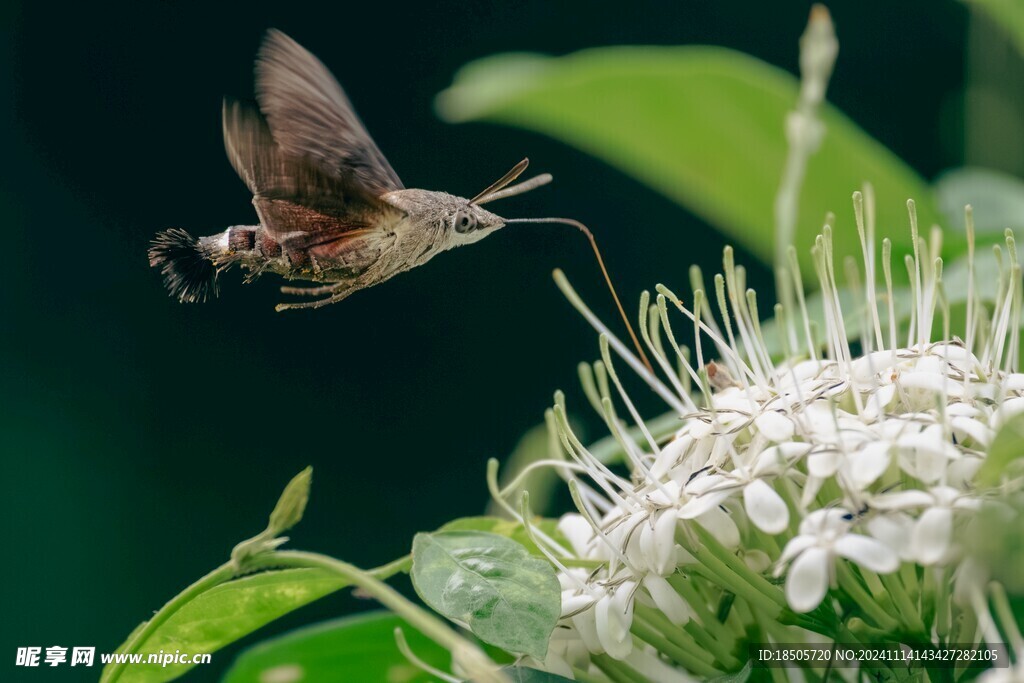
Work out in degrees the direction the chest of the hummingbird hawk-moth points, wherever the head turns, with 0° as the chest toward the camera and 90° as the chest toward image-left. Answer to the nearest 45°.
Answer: approximately 270°
